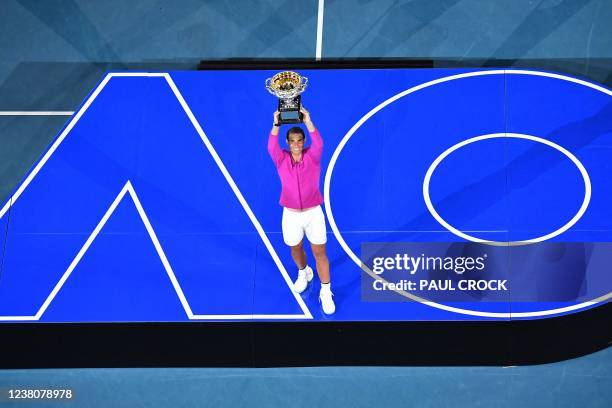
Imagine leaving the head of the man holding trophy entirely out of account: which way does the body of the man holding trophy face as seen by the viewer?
toward the camera

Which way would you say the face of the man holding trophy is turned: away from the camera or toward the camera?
toward the camera
